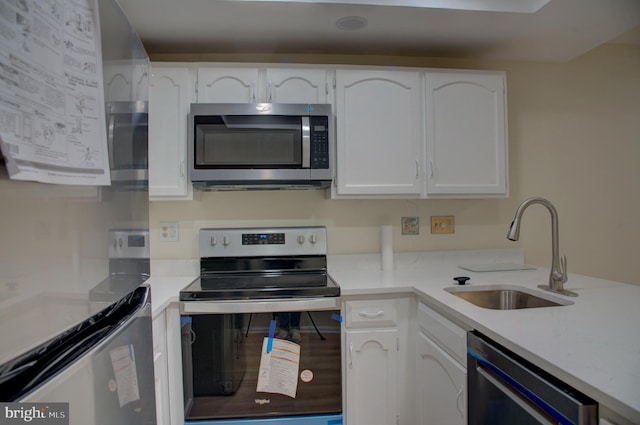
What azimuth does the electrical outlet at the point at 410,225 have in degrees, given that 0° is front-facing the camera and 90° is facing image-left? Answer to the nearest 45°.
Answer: approximately 0°

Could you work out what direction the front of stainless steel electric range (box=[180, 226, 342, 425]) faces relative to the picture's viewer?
facing the viewer

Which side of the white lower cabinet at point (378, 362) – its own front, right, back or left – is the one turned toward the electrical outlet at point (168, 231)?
right

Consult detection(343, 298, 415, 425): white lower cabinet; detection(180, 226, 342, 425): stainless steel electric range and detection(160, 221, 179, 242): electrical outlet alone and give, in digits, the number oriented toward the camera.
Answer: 3

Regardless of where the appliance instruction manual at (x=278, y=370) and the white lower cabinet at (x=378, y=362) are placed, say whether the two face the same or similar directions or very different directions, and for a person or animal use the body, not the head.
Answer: same or similar directions

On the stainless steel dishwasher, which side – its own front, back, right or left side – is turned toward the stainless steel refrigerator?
front

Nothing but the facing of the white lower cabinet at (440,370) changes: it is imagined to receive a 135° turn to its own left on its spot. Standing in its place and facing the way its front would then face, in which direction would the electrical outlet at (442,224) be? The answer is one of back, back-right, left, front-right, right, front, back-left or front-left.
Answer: left

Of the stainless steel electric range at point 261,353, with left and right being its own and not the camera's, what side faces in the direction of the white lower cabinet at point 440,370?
left

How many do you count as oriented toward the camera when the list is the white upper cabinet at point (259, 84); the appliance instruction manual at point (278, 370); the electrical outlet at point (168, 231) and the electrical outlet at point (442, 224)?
4

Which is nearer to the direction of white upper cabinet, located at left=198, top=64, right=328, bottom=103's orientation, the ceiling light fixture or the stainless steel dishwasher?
the stainless steel dishwasher

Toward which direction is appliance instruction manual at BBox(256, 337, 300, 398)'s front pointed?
toward the camera

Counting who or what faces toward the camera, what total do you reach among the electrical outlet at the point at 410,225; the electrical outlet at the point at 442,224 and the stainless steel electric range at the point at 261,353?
3
